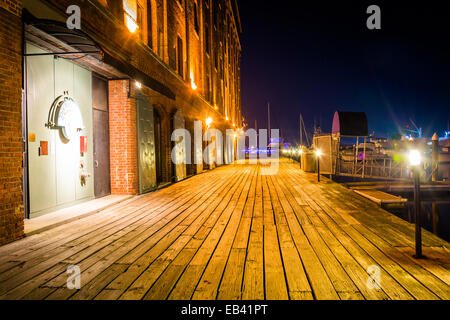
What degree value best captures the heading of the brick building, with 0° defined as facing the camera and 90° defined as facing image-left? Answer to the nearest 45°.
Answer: approximately 315°

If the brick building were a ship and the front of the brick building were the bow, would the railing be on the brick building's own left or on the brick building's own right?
on the brick building's own left

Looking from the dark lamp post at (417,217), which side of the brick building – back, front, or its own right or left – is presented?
front
